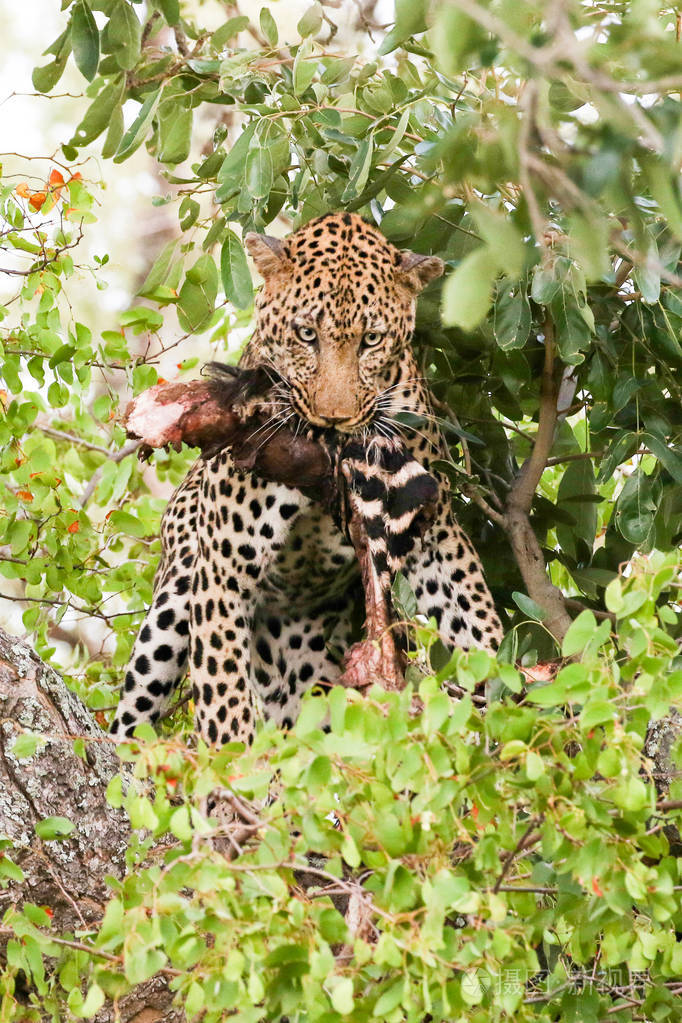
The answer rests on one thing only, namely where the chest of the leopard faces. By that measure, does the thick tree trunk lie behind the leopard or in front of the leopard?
in front

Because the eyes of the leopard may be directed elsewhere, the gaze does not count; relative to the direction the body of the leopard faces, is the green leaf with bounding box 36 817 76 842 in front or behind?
in front

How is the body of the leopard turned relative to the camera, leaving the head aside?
toward the camera
